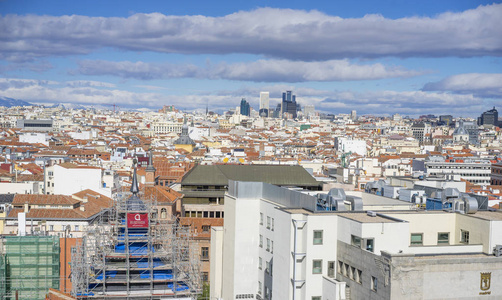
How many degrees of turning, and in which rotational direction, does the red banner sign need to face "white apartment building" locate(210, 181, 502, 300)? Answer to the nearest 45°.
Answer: approximately 45° to its left

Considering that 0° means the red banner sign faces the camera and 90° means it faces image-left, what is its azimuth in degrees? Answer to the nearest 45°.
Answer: approximately 0°

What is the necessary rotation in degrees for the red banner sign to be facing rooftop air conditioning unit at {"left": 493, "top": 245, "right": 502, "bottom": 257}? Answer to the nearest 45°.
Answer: approximately 45° to its left
